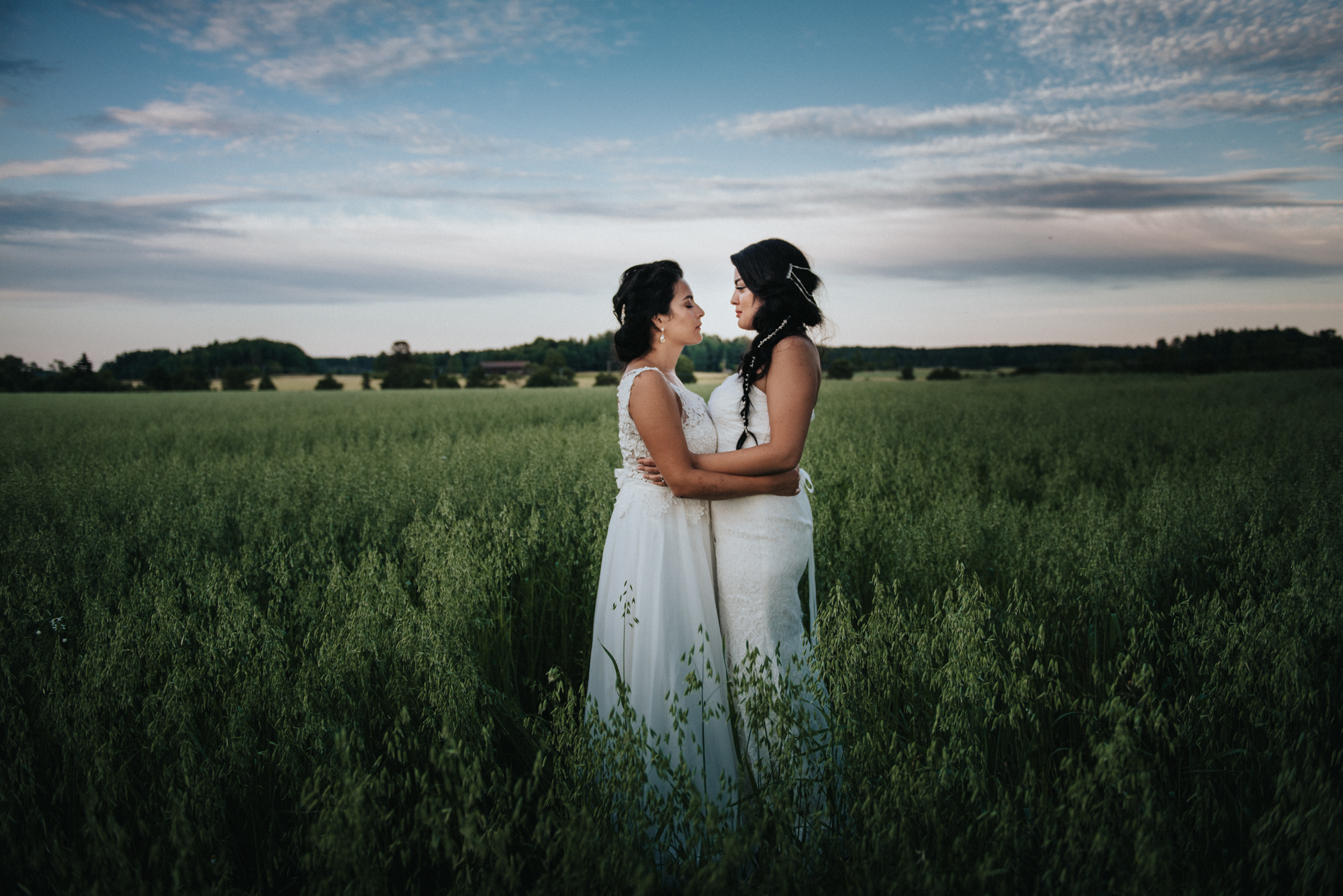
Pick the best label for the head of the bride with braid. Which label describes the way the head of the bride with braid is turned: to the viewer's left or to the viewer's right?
to the viewer's left

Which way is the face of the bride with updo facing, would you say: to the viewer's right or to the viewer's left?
to the viewer's right

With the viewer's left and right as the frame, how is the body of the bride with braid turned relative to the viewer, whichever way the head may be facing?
facing to the left of the viewer

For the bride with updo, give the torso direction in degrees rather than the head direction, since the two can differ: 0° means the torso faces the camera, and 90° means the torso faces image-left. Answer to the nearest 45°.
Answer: approximately 270°

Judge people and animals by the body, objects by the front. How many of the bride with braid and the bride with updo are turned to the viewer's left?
1

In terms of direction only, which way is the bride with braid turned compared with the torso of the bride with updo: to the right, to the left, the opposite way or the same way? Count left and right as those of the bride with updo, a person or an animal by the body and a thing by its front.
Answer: the opposite way
